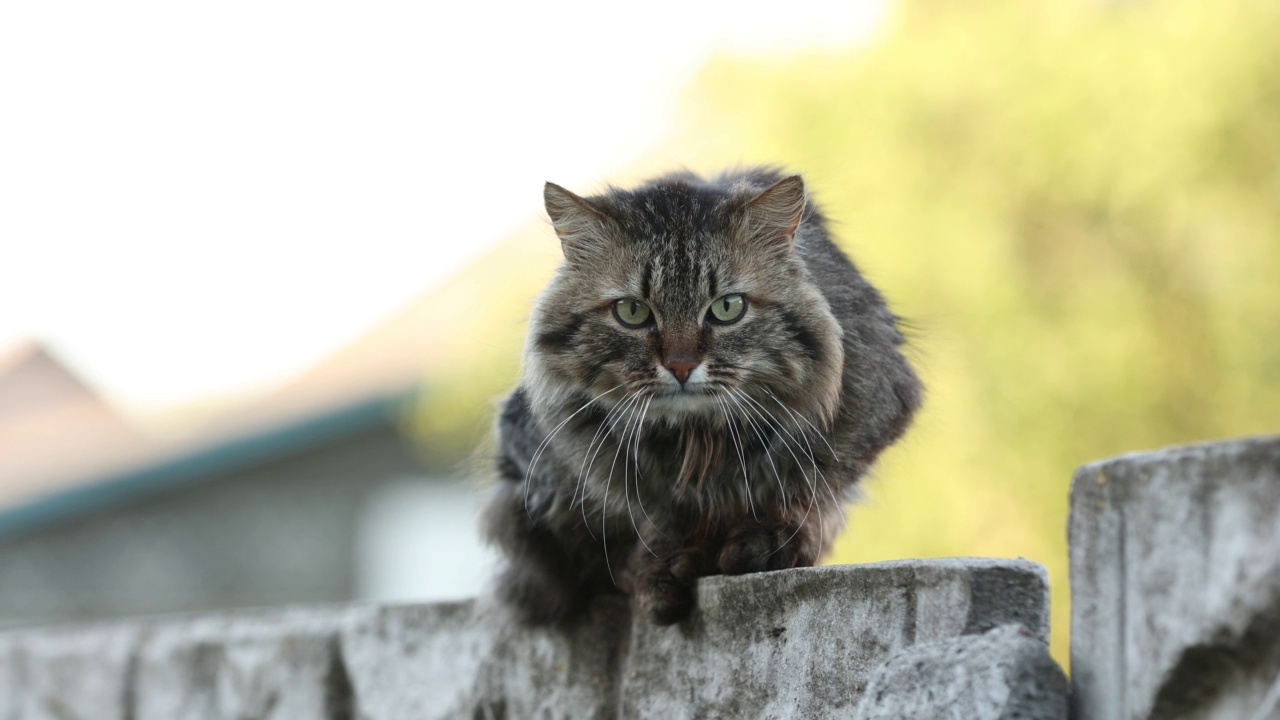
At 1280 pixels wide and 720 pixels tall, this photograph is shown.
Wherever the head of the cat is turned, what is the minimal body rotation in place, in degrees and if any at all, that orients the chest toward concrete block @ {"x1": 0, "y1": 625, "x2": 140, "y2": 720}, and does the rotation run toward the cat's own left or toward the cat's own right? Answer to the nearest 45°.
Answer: approximately 135° to the cat's own right

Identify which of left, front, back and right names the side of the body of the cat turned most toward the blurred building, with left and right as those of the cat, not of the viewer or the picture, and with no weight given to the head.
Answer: back

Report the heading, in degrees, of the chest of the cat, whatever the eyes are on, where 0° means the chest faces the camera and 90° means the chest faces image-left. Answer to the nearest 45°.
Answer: approximately 0°
